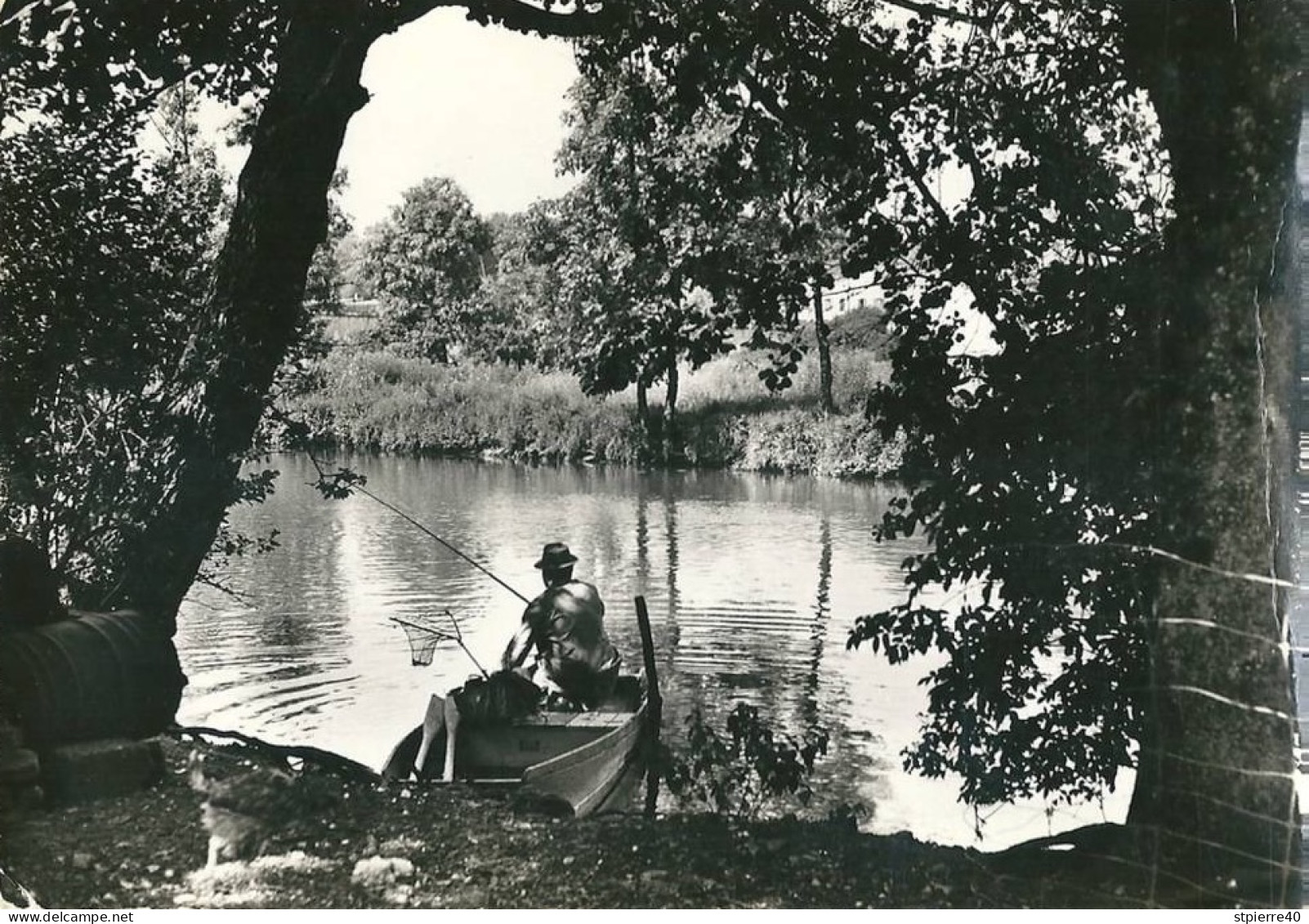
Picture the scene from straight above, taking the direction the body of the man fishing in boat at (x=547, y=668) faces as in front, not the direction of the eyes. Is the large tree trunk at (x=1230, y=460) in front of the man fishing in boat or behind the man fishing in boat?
behind

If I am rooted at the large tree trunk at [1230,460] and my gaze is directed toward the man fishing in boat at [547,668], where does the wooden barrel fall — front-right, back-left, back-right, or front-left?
front-left

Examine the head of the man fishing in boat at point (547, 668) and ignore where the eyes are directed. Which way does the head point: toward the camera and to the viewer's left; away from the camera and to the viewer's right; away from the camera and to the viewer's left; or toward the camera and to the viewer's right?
away from the camera and to the viewer's left

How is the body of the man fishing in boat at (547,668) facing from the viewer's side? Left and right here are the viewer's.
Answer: facing away from the viewer and to the left of the viewer

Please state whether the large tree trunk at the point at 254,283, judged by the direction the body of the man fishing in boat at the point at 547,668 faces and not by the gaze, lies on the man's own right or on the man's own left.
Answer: on the man's own left

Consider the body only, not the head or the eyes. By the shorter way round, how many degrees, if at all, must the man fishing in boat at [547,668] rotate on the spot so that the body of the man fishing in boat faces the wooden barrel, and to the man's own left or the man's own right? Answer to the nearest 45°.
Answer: approximately 90° to the man's own left
